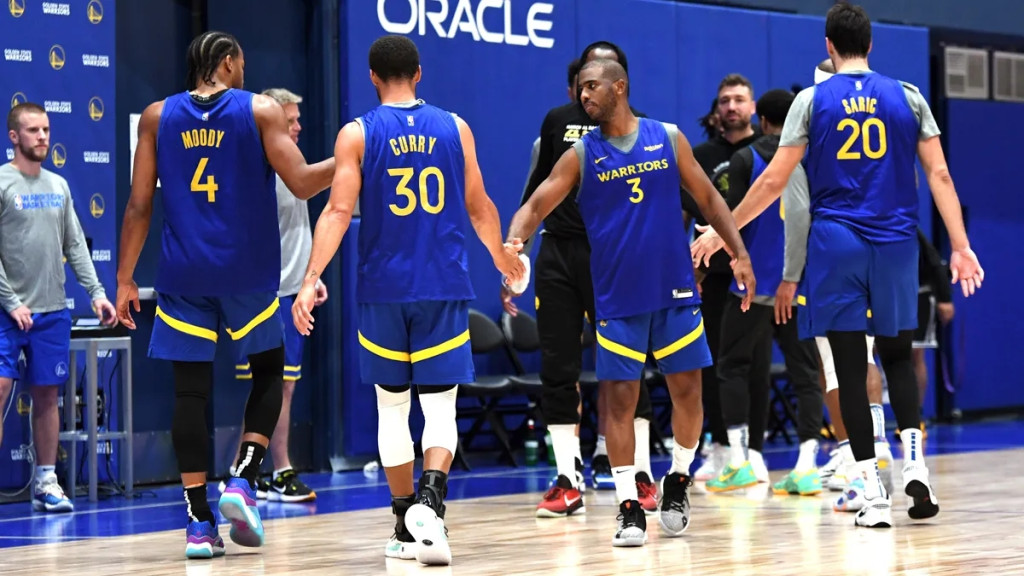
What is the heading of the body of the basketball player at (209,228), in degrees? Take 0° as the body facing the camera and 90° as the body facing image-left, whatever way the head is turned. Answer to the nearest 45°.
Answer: approximately 180°

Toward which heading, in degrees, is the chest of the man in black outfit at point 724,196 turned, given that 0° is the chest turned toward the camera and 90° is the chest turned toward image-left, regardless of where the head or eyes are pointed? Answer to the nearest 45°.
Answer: approximately 45°

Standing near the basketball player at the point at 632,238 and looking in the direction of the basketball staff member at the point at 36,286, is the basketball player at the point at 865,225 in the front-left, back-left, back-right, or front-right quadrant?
back-right

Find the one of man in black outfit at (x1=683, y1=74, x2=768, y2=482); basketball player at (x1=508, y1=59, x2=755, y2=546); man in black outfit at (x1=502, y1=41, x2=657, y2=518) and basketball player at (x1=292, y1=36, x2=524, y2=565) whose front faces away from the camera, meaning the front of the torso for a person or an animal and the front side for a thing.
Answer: basketball player at (x1=292, y1=36, x2=524, y2=565)

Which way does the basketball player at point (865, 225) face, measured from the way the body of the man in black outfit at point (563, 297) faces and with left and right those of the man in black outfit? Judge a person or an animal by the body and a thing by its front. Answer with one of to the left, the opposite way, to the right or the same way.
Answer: the opposite way

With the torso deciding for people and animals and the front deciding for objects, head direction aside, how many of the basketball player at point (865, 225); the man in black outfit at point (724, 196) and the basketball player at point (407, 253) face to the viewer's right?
0

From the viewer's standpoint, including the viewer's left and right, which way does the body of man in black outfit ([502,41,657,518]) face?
facing the viewer

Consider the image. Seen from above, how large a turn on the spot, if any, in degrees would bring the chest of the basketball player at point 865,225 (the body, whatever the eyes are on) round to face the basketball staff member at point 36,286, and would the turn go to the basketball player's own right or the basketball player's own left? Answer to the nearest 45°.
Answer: approximately 90° to the basketball player's own left

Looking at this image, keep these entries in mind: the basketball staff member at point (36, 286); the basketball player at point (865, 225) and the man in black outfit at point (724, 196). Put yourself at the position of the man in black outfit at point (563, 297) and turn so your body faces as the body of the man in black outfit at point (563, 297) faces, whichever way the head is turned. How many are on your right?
1

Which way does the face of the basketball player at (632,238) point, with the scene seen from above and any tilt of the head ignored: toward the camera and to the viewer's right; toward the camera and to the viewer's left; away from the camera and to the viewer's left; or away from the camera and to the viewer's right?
toward the camera and to the viewer's left

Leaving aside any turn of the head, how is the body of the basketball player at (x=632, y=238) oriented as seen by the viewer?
toward the camera

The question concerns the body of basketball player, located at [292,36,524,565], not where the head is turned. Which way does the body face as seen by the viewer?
away from the camera

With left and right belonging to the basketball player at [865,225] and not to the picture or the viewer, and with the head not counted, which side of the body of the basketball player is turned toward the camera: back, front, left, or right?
back
